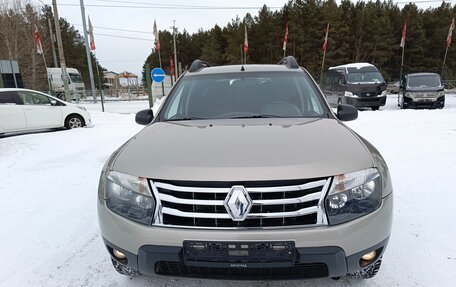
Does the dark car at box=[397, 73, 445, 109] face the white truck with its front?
no

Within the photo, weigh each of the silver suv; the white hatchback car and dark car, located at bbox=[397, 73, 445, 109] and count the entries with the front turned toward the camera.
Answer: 2

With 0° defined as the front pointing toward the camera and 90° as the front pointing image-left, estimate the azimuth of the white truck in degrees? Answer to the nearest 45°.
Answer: approximately 315°

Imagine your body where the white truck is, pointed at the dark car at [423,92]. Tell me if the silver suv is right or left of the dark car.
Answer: right

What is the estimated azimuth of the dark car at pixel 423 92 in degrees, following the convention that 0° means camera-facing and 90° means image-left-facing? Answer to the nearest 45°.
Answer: approximately 0°

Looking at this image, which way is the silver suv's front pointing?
toward the camera

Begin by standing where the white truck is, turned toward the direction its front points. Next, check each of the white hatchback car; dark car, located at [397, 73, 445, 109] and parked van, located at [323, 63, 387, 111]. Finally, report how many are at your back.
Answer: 0

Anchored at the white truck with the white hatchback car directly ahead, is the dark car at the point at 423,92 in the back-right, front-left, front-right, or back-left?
front-left

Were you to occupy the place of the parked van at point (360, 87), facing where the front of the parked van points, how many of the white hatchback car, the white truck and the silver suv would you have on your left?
0

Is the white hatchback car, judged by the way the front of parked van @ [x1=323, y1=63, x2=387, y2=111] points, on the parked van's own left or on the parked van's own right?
on the parked van's own right

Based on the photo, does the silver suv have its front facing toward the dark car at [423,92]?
no

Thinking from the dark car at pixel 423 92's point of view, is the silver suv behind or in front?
in front

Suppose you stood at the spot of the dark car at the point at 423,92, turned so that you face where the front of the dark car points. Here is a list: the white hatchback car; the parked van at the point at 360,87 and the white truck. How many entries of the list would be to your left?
0

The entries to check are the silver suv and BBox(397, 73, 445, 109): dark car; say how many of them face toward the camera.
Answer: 2
